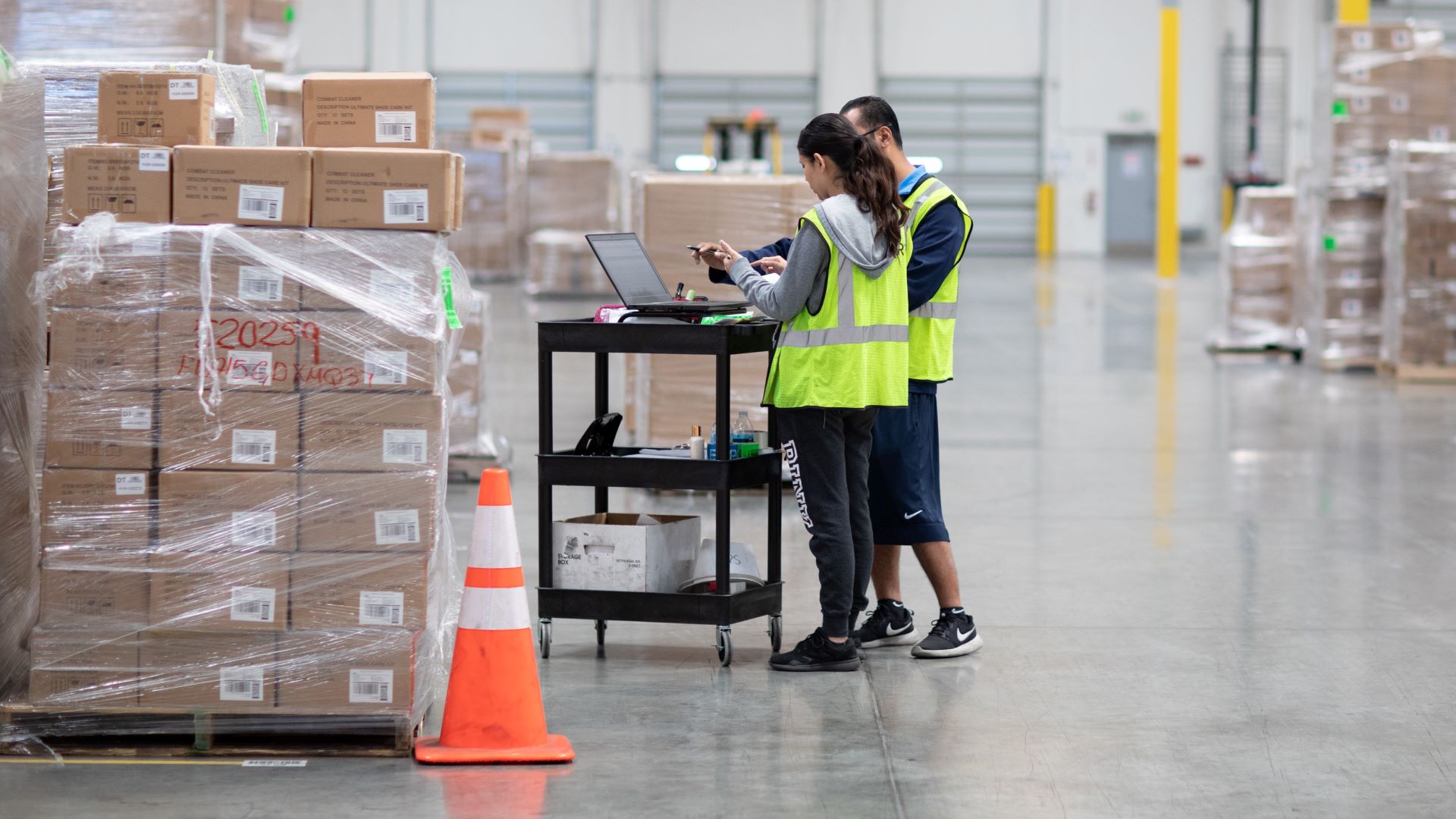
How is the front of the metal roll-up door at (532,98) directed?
toward the camera

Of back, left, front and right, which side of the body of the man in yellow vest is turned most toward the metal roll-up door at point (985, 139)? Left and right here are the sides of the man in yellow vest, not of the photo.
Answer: right

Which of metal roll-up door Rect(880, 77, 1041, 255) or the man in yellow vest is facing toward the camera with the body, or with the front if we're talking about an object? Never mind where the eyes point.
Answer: the metal roll-up door

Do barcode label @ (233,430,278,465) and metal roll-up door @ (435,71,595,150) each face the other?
no

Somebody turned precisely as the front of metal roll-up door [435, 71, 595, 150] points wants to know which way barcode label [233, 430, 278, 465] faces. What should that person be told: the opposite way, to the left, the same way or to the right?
the same way

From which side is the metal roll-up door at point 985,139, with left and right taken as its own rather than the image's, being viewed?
front

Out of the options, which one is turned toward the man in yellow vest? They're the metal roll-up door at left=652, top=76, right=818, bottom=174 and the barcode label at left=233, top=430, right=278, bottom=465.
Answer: the metal roll-up door

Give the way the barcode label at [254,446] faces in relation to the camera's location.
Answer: facing the viewer

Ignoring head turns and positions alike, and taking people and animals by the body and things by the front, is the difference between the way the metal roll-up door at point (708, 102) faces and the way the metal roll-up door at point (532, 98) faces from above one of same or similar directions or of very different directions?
same or similar directions

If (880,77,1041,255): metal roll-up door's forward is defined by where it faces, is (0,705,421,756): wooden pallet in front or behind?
in front

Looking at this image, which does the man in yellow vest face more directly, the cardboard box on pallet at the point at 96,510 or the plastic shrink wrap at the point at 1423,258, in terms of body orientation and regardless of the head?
the cardboard box on pallet

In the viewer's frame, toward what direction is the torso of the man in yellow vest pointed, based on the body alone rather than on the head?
to the viewer's left

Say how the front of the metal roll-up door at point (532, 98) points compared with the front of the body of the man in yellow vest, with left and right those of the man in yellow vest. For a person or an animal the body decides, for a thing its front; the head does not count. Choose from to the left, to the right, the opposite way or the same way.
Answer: to the left

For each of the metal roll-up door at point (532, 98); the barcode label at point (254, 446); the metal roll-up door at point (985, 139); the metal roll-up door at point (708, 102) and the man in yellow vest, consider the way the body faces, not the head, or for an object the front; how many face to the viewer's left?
1

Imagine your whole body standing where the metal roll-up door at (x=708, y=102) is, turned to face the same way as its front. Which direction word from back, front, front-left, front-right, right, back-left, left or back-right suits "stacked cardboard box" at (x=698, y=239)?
front

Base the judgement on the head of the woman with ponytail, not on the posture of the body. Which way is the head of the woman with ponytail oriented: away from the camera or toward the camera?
away from the camera

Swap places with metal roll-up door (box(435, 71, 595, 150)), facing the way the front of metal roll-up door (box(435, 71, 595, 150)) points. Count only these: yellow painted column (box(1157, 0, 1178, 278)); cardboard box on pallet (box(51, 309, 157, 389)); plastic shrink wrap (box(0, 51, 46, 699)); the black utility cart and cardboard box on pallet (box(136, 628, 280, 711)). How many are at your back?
0

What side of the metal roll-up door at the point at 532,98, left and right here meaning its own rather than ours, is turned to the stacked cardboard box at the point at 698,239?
front

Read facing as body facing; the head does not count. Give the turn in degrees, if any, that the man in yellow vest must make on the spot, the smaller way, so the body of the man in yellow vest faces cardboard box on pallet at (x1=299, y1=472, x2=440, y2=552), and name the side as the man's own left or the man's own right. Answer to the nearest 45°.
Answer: approximately 45° to the man's own left
